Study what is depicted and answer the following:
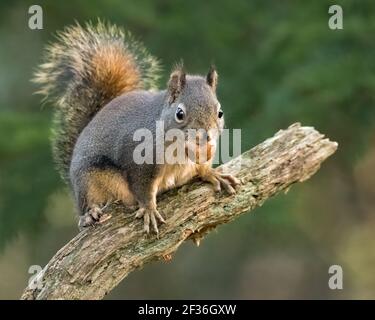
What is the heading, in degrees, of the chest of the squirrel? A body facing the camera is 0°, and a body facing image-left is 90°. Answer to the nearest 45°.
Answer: approximately 315°
